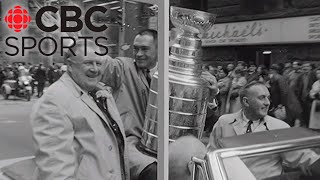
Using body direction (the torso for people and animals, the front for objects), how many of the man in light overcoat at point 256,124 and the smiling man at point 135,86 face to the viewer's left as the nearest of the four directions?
0

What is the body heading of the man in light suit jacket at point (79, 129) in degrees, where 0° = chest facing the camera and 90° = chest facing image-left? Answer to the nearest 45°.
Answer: approximately 315°

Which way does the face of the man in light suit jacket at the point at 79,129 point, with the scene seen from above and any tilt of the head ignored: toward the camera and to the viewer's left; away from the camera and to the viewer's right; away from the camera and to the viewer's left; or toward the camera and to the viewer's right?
toward the camera and to the viewer's right

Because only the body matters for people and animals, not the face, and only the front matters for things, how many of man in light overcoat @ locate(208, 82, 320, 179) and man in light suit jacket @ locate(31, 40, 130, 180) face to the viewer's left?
0

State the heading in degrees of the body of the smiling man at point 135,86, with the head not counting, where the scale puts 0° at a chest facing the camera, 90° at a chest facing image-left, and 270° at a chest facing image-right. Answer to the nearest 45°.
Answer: approximately 315°

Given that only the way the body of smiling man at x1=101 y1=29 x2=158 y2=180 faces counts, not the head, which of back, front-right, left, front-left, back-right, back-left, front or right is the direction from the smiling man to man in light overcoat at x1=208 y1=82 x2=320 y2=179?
front-left
